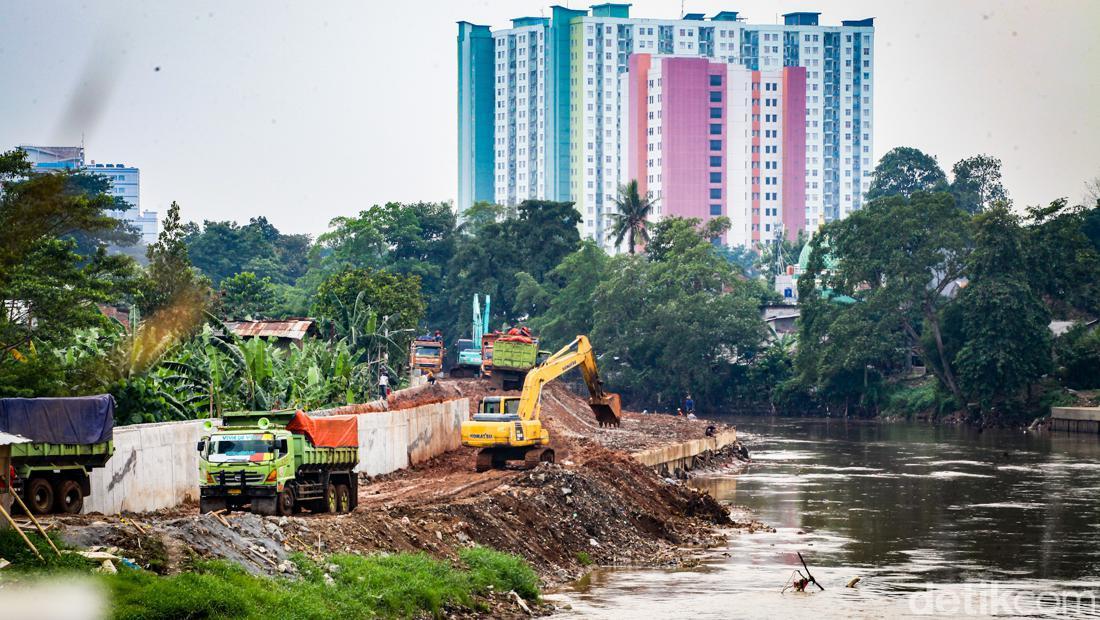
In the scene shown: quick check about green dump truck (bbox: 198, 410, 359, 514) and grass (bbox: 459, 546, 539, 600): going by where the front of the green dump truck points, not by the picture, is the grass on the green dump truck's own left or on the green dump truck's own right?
on the green dump truck's own left

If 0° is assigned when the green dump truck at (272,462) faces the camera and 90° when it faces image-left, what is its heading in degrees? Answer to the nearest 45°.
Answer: approximately 45°

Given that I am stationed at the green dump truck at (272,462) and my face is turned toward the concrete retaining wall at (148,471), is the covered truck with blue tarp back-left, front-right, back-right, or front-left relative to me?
front-left

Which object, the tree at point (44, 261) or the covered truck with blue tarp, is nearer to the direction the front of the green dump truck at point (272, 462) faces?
the covered truck with blue tarp

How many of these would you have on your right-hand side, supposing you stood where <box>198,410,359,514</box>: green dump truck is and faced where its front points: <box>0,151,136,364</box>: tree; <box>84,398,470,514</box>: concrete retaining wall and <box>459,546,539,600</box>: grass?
2

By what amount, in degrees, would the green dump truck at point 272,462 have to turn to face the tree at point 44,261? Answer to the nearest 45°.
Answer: approximately 90° to its right

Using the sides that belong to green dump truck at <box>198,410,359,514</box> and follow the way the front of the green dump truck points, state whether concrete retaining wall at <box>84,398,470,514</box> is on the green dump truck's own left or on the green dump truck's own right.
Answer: on the green dump truck's own right

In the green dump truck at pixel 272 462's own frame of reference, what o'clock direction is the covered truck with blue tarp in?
The covered truck with blue tarp is roughly at 1 o'clock from the green dump truck.
